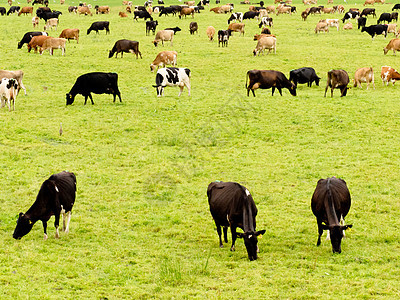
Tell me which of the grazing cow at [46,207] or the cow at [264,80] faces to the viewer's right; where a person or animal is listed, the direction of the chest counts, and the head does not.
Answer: the cow

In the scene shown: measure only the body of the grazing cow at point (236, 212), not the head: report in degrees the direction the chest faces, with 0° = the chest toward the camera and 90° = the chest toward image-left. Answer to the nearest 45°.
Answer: approximately 315°

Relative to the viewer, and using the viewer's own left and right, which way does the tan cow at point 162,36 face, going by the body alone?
facing to the left of the viewer

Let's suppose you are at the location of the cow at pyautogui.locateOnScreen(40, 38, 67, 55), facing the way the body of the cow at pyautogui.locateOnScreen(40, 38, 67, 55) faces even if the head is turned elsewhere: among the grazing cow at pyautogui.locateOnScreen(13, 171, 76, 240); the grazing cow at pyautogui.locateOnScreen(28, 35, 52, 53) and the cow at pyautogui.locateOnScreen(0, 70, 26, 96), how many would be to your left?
2

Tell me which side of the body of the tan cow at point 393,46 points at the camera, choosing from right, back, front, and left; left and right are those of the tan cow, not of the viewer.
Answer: left

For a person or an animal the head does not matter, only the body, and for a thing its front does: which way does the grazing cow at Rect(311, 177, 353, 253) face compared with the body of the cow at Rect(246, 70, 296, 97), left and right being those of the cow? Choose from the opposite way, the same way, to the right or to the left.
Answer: to the right

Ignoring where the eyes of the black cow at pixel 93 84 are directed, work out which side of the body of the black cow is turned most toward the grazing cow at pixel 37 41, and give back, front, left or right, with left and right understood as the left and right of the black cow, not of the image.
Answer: right

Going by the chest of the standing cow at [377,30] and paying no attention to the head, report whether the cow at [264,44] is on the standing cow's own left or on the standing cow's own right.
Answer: on the standing cow's own left

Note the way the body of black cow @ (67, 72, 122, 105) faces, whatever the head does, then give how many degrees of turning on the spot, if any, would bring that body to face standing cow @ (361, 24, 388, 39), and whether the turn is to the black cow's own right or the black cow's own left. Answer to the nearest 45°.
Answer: approximately 135° to the black cow's own right

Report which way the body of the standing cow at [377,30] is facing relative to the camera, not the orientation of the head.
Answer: to the viewer's left

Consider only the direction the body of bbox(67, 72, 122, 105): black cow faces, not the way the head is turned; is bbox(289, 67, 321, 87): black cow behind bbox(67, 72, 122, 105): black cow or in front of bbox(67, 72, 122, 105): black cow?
behind

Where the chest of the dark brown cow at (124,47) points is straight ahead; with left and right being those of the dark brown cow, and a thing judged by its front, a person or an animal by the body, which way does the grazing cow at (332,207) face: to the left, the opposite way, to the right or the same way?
to the left

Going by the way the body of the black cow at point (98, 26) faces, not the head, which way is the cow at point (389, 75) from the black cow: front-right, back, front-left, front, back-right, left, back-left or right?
back-left

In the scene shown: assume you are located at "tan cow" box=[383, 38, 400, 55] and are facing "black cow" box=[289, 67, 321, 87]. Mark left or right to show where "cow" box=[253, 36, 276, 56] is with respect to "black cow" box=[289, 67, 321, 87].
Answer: right
